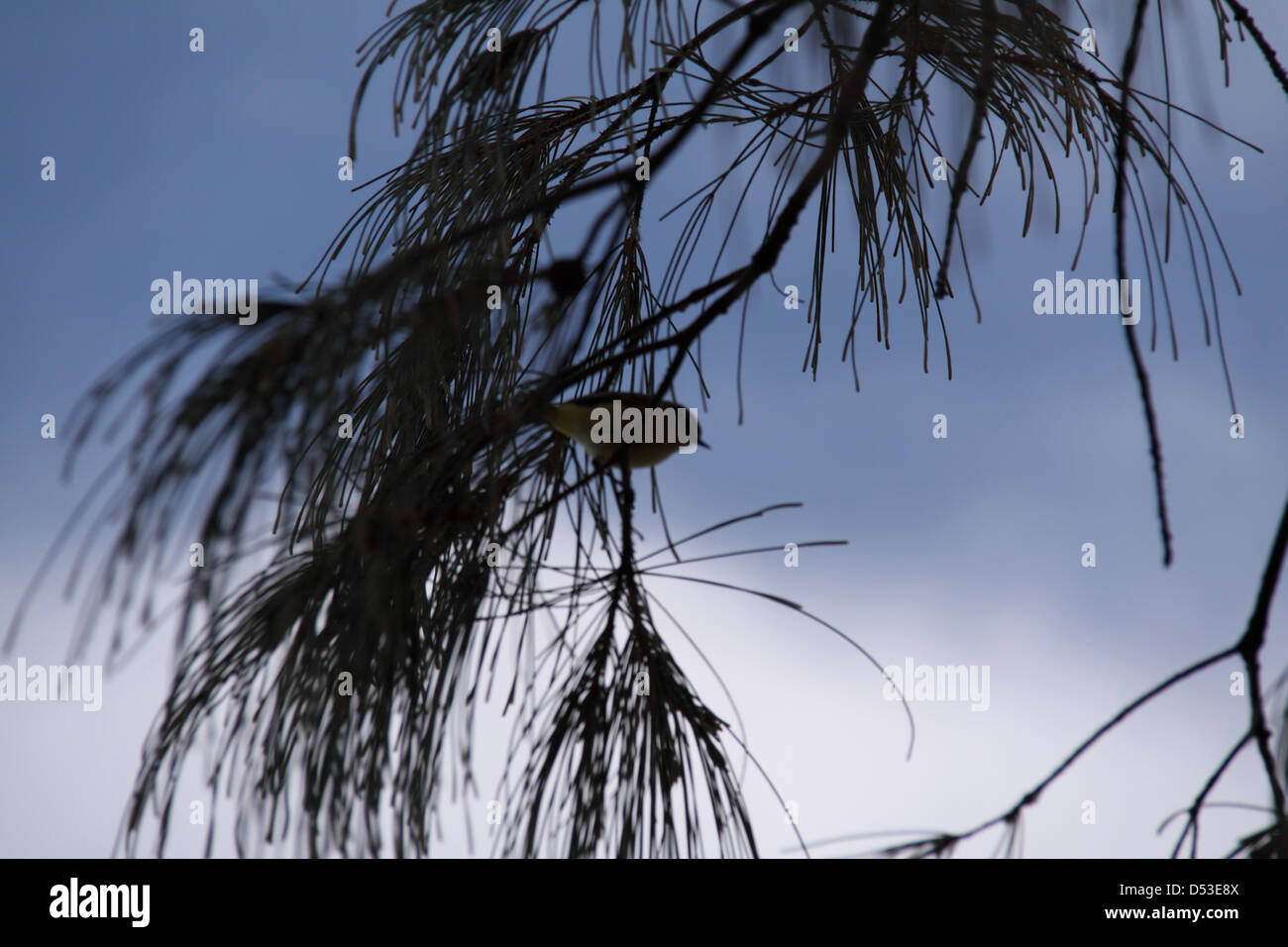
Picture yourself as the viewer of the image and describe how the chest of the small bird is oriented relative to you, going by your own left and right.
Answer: facing to the right of the viewer
